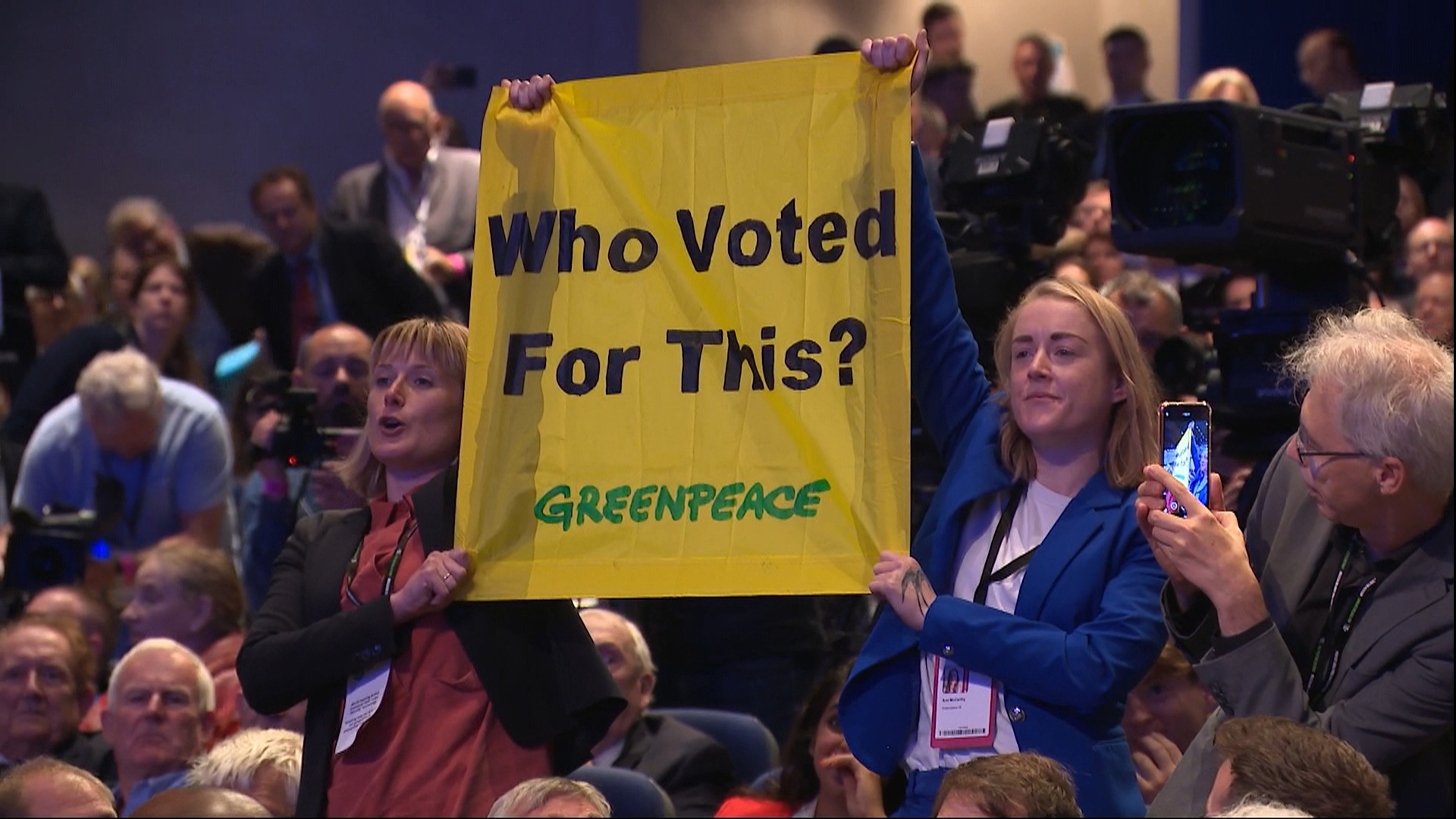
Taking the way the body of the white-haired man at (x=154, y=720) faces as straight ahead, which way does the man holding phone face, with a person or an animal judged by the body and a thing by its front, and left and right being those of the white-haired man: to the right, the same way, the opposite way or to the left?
to the right

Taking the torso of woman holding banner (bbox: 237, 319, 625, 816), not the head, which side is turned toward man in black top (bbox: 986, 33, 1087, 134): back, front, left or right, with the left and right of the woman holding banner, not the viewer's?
back

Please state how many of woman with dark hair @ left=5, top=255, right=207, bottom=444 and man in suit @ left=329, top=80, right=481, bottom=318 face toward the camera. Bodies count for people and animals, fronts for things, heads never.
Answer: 2

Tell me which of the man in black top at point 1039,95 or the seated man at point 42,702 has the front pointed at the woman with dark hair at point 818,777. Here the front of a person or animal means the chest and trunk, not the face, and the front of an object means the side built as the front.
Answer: the man in black top

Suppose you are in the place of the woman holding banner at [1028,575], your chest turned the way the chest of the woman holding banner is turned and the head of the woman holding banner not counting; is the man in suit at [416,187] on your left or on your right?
on your right

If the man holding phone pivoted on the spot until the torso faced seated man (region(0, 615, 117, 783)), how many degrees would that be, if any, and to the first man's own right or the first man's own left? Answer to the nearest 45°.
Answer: approximately 45° to the first man's own right

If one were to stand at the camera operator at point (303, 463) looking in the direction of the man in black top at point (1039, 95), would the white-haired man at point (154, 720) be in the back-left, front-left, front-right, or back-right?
back-right

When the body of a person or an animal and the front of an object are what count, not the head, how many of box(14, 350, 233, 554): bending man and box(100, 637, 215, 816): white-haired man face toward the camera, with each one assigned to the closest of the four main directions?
2

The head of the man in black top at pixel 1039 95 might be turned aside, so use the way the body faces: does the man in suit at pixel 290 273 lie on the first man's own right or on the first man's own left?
on the first man's own right
